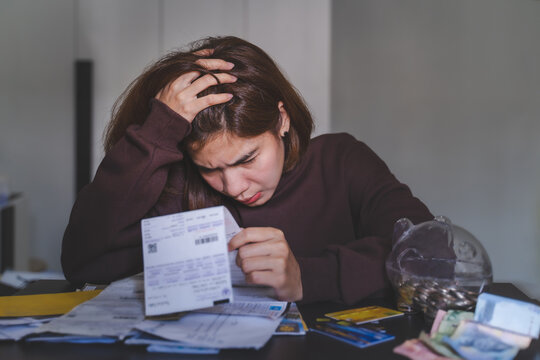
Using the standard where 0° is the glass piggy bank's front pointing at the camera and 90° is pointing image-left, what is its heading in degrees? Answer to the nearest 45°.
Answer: approximately 45°

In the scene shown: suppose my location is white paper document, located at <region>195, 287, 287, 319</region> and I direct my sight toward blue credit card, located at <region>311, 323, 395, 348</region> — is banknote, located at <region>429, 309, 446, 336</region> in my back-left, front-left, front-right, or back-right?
front-left
